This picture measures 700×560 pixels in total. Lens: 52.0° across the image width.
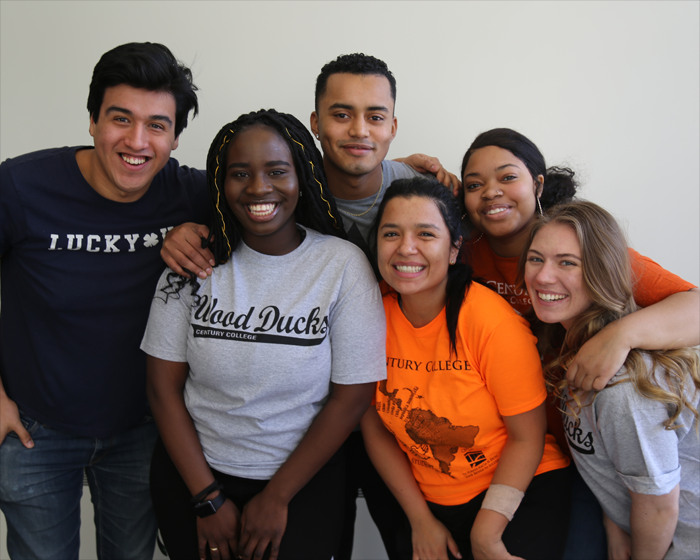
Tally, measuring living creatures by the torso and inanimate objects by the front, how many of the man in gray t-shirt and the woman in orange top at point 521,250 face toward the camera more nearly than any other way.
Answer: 2

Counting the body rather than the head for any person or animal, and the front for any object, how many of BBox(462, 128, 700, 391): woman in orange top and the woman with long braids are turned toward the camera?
2

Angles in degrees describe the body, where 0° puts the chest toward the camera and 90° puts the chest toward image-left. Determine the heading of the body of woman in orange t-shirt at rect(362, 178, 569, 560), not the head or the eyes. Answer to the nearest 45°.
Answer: approximately 45°

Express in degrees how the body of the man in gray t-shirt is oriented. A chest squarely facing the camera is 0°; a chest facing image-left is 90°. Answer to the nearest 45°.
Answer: approximately 0°

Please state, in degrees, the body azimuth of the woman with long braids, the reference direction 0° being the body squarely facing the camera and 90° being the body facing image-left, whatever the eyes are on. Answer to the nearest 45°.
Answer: approximately 0°
